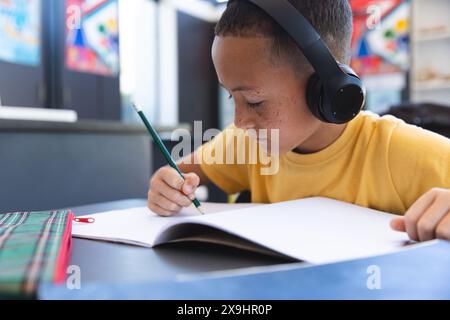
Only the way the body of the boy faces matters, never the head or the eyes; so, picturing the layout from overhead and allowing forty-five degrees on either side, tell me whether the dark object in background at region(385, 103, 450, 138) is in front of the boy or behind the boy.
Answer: behind

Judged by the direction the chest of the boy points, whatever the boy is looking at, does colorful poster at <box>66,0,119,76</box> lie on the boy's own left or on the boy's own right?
on the boy's own right

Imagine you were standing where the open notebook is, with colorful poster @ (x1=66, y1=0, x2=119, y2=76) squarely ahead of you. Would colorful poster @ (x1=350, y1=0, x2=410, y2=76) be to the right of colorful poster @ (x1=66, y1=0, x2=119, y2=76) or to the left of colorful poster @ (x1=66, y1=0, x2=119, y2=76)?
right

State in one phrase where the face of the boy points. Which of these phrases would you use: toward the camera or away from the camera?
toward the camera

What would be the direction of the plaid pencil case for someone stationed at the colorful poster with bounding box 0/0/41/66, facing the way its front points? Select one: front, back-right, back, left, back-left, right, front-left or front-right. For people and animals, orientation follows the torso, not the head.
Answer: front-right

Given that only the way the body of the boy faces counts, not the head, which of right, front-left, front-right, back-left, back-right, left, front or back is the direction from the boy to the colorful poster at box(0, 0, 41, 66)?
right

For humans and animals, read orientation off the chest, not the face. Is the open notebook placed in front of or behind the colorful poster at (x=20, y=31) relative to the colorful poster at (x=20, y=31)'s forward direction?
in front

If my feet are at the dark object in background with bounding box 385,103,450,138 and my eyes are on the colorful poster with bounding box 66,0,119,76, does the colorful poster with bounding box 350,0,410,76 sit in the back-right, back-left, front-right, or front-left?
front-right

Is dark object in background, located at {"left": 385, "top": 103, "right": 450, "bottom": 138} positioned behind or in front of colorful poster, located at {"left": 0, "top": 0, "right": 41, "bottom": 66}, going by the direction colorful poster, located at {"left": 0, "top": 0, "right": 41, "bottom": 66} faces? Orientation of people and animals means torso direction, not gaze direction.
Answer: in front

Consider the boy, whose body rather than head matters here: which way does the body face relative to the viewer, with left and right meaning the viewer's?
facing the viewer and to the left of the viewer

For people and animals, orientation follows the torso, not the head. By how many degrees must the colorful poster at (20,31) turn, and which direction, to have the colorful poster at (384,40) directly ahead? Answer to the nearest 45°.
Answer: approximately 45° to its left

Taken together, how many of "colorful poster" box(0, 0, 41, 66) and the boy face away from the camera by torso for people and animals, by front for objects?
0

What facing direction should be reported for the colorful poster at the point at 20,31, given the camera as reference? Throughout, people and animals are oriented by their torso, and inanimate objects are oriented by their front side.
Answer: facing the viewer and to the right of the viewer
